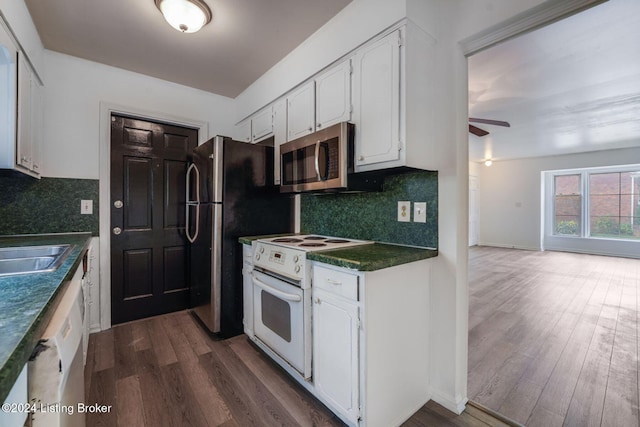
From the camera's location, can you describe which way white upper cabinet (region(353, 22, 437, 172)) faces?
facing the viewer and to the left of the viewer

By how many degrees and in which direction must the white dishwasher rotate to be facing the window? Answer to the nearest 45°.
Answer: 0° — it already faces it

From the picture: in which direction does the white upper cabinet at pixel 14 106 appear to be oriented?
to the viewer's right

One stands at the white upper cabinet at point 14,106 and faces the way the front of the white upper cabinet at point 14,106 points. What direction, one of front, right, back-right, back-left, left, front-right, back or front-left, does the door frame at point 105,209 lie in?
front-left

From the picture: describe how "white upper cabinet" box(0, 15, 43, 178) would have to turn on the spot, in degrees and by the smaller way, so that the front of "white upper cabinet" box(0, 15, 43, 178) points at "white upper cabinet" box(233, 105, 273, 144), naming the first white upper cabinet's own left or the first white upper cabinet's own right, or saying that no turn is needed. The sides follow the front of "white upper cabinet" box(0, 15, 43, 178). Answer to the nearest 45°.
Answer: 0° — it already faces it

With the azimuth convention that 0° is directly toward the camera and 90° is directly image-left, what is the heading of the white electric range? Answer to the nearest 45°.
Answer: approximately 45°

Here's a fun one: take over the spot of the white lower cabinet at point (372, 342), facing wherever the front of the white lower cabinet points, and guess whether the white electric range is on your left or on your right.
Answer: on your right

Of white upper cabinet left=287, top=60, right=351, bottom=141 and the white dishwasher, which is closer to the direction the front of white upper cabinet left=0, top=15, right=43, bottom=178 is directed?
the white upper cabinet

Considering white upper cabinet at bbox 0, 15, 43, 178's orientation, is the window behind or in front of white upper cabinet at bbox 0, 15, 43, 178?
in front

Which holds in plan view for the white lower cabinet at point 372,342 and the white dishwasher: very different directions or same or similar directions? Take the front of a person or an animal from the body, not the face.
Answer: very different directions

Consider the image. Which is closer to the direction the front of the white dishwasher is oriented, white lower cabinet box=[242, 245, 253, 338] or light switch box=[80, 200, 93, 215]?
the white lower cabinet

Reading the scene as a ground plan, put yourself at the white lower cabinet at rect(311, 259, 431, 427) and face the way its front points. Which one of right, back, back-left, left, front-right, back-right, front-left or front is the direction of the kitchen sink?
front-right

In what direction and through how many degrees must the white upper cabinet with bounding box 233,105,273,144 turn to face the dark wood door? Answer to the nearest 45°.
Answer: approximately 45° to its right
